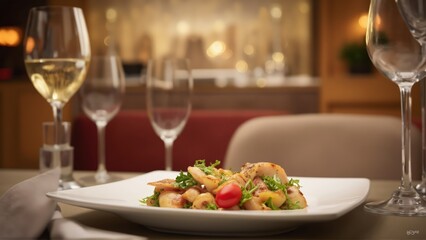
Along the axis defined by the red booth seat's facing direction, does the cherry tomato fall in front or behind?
in front

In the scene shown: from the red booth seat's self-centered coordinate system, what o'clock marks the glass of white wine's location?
The glass of white wine is roughly at 12 o'clock from the red booth seat.

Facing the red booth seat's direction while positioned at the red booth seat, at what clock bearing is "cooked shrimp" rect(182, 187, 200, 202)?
The cooked shrimp is roughly at 12 o'clock from the red booth seat.

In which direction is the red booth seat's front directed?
toward the camera

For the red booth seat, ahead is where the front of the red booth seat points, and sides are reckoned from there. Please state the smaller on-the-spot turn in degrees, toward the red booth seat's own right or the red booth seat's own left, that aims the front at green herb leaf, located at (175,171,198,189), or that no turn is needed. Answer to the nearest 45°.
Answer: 0° — it already faces it

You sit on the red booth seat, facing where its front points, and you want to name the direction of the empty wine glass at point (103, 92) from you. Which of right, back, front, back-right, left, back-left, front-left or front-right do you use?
front

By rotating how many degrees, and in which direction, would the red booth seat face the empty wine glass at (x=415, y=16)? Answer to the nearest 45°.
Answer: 0° — it already faces it

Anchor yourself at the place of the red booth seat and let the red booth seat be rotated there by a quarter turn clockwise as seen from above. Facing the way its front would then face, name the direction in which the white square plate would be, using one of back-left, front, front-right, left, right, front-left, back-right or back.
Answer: left

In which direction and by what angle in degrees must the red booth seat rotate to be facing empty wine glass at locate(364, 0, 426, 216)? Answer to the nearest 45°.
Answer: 0° — it already faces it

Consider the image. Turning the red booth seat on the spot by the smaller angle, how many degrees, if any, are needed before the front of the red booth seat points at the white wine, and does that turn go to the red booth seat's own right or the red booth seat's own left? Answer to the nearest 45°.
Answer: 0° — it already faces it

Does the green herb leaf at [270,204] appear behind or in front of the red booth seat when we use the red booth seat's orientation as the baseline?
in front

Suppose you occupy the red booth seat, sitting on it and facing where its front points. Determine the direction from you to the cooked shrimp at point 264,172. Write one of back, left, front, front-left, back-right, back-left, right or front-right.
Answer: front
